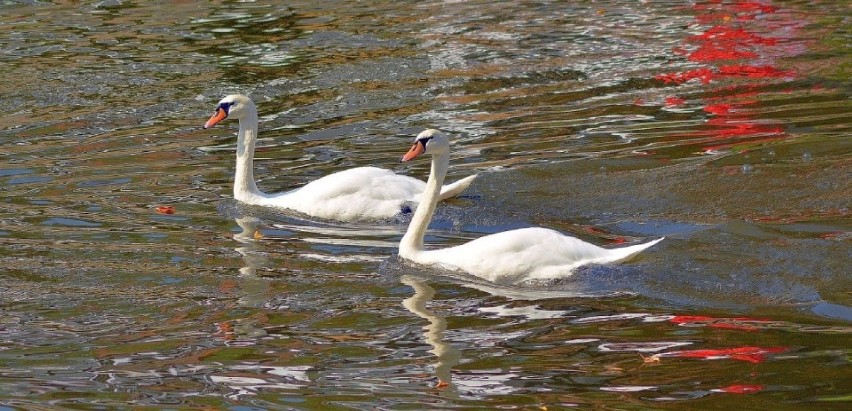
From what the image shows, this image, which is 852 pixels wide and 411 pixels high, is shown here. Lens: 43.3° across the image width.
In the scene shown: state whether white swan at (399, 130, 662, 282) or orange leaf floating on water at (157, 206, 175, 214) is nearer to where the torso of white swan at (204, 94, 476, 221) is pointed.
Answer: the orange leaf floating on water

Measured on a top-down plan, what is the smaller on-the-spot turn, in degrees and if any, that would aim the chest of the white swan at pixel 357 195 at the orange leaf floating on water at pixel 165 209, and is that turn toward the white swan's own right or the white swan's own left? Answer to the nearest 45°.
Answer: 0° — it already faces it

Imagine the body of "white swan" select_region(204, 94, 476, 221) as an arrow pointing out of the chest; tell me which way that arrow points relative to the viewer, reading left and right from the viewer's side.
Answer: facing to the left of the viewer

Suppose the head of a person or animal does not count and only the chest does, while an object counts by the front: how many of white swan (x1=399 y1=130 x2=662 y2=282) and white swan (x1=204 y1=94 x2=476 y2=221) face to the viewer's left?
2

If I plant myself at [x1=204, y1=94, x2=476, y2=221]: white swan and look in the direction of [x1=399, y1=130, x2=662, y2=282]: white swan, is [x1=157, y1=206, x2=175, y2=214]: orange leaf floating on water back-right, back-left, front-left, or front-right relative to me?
back-right

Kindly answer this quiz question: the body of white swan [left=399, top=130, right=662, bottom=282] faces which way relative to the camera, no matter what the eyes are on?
to the viewer's left
